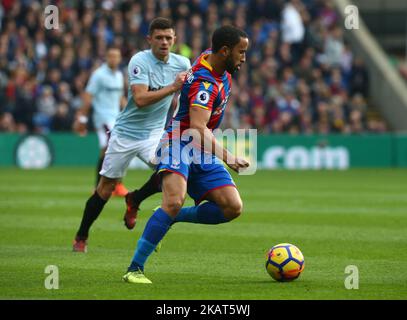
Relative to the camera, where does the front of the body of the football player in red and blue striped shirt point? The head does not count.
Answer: to the viewer's right

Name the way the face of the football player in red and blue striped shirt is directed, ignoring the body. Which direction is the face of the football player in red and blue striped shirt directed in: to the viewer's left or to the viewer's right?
to the viewer's right
